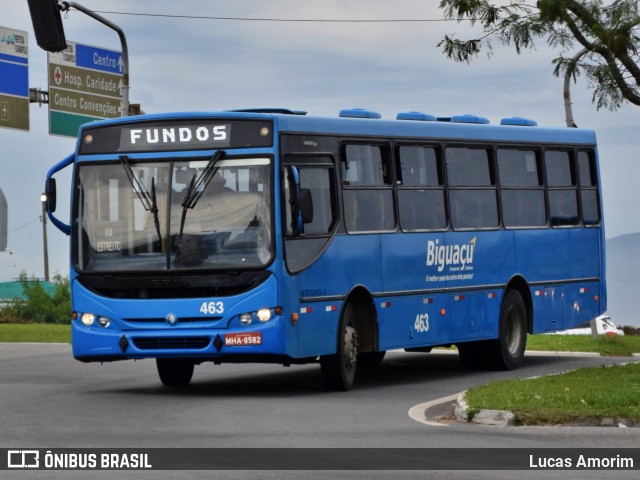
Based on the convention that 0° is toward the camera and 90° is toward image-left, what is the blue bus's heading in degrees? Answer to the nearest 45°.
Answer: approximately 45°

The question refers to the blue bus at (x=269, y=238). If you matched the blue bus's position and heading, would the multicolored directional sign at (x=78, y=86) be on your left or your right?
on your right

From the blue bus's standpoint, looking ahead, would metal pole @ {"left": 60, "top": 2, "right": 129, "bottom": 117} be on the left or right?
on its right
